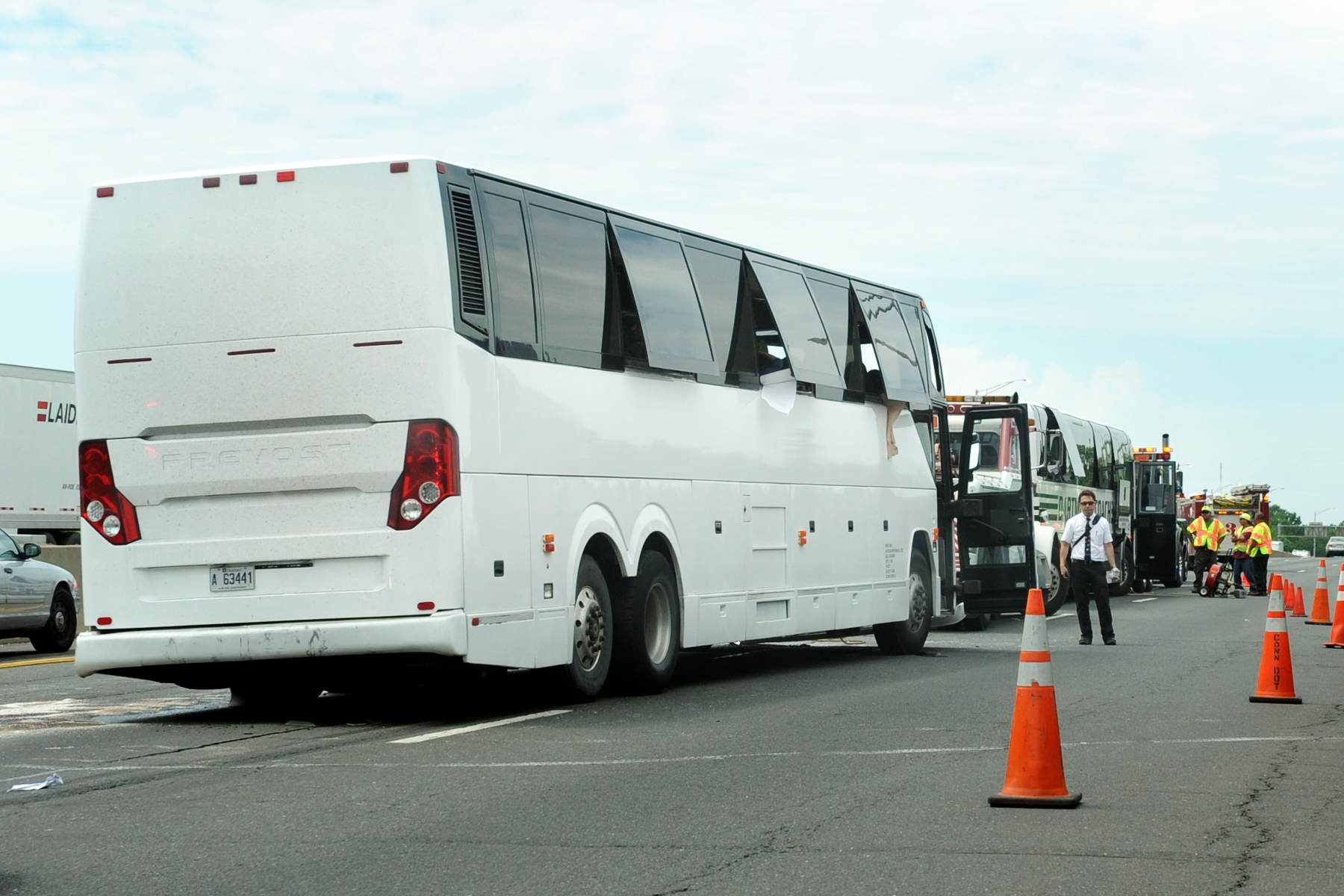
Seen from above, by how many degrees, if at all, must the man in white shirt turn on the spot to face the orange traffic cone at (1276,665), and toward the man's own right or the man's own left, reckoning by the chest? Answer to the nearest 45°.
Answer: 0° — they already face it

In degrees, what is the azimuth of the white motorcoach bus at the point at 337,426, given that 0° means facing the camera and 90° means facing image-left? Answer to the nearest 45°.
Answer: approximately 225°

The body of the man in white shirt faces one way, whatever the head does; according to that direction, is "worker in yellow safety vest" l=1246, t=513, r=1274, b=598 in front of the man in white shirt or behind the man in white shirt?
behind

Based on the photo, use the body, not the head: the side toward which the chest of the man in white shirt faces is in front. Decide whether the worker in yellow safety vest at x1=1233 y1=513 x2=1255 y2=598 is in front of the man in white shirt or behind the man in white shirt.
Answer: behind

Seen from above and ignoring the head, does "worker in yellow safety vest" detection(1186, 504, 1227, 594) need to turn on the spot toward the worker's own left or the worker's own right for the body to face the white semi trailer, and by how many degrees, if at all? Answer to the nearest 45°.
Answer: approximately 45° to the worker's own right
